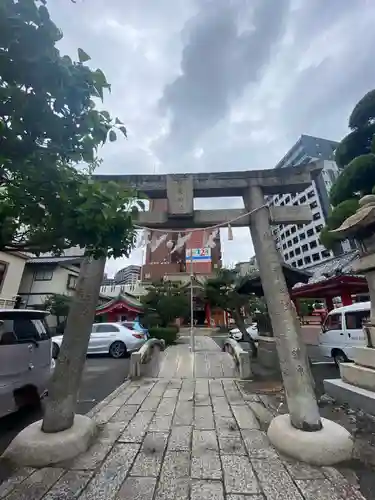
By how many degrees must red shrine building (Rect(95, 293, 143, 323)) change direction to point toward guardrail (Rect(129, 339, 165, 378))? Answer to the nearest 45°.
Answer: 0° — it already faces it

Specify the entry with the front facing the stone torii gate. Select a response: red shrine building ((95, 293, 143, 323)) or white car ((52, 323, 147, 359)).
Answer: the red shrine building

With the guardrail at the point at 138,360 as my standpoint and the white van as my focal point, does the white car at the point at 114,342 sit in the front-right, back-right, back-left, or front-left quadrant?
back-left

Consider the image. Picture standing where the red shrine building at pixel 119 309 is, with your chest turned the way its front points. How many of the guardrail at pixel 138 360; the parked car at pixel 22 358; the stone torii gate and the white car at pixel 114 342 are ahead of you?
4

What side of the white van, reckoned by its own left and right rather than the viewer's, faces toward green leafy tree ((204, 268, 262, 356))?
front

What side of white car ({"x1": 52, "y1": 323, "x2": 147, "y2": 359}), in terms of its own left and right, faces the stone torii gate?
left

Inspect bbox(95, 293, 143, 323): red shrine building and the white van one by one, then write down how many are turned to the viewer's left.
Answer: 1

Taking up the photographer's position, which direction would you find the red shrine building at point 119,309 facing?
facing the viewer

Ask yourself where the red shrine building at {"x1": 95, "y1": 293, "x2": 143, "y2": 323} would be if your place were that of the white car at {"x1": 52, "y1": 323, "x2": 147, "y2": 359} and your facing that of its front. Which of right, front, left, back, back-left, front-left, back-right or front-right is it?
right

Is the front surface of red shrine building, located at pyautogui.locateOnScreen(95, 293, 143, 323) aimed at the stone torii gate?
yes

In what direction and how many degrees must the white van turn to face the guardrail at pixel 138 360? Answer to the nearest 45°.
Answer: approximately 45° to its left
